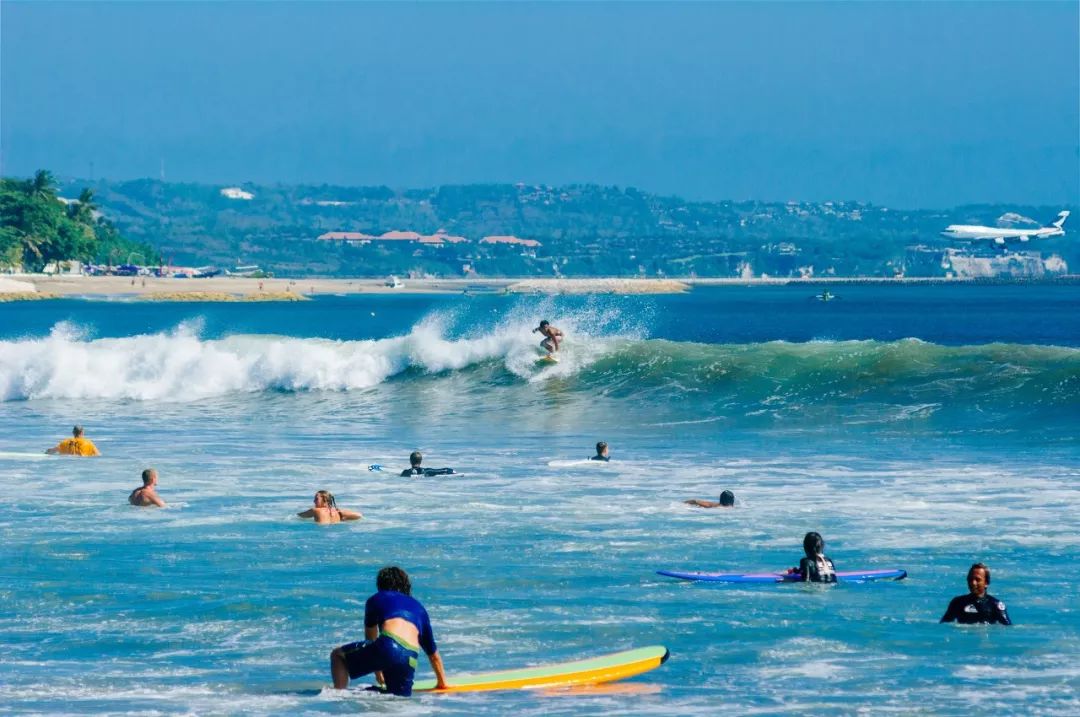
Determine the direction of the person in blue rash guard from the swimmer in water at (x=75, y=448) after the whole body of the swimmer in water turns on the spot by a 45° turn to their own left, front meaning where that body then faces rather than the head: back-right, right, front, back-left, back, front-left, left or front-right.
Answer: back-left

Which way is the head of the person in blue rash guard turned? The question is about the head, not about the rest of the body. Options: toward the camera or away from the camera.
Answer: away from the camera

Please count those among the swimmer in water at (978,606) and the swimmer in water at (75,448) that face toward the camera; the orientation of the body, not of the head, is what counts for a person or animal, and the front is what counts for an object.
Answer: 1

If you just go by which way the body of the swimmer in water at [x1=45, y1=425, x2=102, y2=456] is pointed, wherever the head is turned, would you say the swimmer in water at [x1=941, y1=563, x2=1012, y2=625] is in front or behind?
behind

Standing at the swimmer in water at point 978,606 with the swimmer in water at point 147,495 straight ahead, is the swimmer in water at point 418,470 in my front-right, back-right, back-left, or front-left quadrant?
front-right

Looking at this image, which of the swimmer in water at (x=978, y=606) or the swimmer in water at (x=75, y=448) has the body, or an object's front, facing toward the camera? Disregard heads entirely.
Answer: the swimmer in water at (x=978, y=606)

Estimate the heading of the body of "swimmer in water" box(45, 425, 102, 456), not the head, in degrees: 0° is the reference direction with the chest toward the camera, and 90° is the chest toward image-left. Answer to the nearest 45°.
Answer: approximately 180°

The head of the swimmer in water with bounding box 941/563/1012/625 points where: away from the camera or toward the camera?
toward the camera

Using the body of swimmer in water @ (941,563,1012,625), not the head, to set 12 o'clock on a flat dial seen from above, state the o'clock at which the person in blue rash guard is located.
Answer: The person in blue rash guard is roughly at 2 o'clock from the swimmer in water.

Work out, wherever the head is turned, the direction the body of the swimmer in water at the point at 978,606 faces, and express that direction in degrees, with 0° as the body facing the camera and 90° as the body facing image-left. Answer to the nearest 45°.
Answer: approximately 0°

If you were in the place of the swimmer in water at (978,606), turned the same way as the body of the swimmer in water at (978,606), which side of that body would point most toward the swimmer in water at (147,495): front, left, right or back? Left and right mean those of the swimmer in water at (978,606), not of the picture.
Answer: right

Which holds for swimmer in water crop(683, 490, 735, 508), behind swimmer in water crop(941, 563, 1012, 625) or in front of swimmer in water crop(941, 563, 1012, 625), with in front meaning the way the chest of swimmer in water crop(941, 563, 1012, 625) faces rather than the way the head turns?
behind

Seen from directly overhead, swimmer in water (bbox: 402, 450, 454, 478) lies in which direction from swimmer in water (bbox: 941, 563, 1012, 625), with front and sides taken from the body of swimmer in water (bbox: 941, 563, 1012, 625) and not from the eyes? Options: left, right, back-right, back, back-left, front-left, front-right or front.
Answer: back-right

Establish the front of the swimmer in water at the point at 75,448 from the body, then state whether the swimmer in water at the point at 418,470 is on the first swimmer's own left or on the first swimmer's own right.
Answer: on the first swimmer's own right

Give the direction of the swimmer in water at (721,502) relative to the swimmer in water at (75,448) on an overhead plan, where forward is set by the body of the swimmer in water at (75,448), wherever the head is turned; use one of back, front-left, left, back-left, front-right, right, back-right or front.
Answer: back-right

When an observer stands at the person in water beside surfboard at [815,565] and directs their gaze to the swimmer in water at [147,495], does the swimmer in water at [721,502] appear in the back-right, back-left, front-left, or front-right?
front-right

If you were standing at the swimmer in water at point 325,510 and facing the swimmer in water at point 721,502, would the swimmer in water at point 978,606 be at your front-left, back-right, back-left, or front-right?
front-right

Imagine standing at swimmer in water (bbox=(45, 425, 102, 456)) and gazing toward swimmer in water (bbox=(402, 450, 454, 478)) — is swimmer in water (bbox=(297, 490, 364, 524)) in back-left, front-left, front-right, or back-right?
front-right
